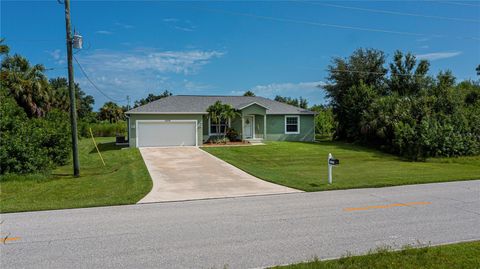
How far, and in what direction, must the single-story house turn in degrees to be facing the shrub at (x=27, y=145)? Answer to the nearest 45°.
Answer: approximately 45° to its right

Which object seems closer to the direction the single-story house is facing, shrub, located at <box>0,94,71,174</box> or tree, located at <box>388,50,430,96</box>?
the shrub

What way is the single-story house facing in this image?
toward the camera

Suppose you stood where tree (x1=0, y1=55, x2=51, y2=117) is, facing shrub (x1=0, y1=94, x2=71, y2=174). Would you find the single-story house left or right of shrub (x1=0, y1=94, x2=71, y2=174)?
left

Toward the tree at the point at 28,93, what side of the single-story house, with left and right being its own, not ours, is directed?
right

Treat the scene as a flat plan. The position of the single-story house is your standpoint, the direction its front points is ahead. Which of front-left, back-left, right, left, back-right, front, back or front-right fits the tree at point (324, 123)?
back-left

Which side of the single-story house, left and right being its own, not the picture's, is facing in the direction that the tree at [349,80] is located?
left

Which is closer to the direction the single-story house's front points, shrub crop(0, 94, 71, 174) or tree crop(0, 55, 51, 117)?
the shrub

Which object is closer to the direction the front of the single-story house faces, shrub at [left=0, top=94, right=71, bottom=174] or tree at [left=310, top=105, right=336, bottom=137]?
the shrub
